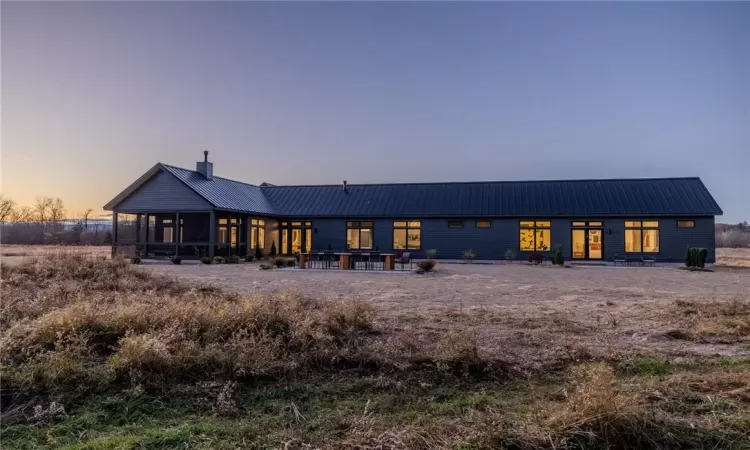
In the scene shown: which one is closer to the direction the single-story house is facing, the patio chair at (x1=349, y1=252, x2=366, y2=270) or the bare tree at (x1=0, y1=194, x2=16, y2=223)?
the patio chair

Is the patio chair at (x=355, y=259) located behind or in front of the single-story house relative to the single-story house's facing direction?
in front

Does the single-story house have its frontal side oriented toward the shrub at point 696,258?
no

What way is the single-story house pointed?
toward the camera

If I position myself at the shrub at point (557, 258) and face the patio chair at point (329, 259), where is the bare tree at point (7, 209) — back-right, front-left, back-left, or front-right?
front-right

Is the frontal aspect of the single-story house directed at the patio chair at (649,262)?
no

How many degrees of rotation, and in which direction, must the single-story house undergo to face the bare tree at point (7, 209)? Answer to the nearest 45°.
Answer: approximately 135° to its right

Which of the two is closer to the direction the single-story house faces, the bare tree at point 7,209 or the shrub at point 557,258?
the shrub

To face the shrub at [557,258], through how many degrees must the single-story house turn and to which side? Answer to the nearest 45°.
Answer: approximately 45° to its left

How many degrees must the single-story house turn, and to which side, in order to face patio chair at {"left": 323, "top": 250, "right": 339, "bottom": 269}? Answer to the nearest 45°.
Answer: approximately 45° to its right
